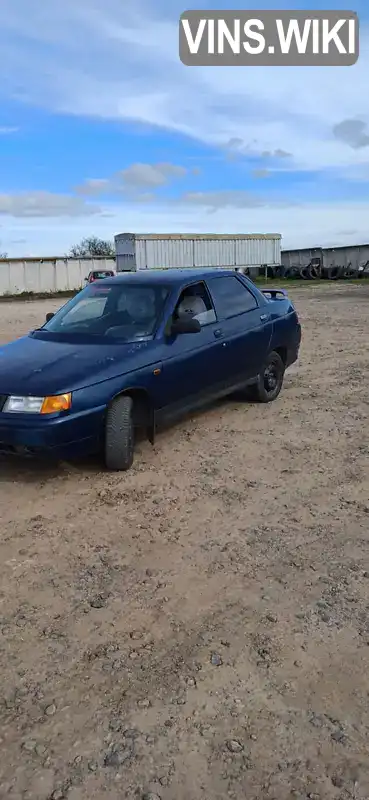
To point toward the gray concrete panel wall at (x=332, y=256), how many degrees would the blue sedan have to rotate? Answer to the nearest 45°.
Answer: approximately 135° to its right

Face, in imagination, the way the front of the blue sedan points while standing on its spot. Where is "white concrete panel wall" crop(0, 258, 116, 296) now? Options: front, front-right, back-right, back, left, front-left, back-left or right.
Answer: back-right

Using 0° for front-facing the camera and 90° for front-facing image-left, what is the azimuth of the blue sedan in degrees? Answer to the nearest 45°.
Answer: approximately 45°

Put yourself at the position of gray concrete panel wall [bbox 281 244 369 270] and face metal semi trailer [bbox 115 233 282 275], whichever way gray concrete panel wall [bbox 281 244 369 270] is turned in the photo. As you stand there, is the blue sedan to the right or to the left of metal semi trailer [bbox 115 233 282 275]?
left

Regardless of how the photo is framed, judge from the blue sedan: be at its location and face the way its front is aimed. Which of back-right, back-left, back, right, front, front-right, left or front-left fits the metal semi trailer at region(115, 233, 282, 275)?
back-right

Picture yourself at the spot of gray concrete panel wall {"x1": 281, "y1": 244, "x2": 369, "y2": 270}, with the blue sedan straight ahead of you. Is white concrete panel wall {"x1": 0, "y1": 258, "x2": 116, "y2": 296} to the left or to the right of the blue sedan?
right
